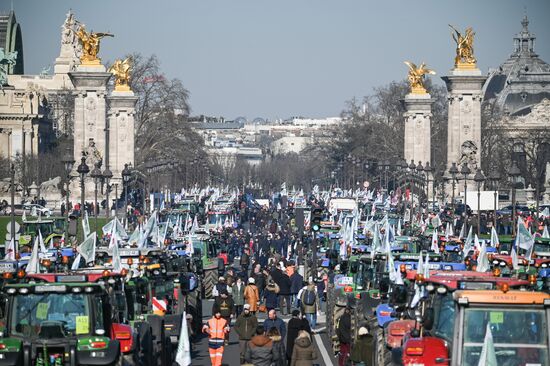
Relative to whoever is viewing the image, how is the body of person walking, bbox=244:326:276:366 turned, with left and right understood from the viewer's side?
facing away from the viewer

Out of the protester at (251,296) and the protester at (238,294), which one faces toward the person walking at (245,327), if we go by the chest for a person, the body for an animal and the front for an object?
the protester at (238,294)

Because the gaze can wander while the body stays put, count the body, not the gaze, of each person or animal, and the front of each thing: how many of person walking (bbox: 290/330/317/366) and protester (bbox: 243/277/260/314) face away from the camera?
2

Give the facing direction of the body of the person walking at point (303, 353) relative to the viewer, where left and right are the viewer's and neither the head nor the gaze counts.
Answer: facing away from the viewer

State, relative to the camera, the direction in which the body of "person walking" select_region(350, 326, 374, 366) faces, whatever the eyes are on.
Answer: away from the camera

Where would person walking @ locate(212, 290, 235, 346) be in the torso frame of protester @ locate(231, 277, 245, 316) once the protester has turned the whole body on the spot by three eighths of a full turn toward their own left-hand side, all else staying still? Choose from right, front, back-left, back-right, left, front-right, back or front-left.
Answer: back-right

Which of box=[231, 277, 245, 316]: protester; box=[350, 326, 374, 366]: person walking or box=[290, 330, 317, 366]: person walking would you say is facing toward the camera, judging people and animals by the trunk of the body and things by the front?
the protester

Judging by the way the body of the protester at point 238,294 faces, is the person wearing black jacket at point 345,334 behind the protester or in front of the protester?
in front

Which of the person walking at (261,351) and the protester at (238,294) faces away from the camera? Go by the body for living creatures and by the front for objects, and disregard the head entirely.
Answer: the person walking

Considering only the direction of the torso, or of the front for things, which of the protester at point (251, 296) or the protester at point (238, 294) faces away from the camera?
the protester at point (251, 296)

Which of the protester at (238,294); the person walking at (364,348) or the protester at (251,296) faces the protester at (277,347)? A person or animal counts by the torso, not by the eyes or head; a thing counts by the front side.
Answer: the protester at (238,294)
